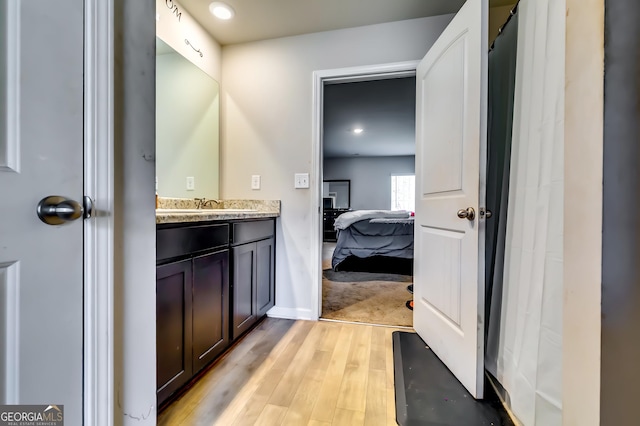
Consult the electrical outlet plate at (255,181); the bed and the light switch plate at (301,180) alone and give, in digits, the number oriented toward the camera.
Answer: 2

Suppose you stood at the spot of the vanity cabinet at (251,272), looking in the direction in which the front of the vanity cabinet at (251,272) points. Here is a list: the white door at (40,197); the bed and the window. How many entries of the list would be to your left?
2

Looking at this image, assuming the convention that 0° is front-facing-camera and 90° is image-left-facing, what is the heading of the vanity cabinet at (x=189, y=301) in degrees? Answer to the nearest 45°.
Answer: approximately 315°

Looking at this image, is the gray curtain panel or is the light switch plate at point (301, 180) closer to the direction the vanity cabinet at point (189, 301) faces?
the gray curtain panel

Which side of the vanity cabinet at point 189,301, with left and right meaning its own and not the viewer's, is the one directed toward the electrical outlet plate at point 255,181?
left
